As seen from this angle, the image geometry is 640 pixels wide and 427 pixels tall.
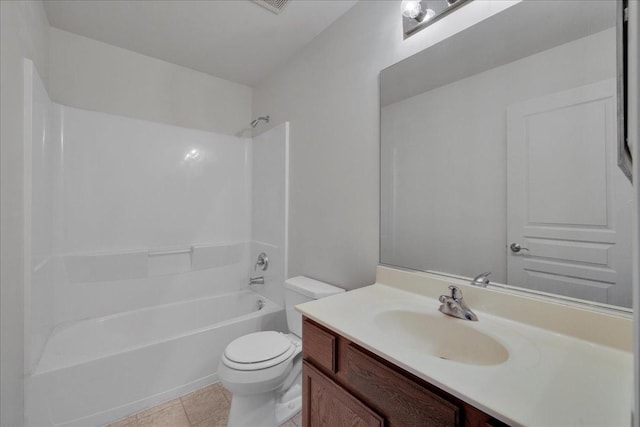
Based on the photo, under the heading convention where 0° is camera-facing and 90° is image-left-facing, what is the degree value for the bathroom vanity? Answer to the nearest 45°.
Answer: approximately 45°

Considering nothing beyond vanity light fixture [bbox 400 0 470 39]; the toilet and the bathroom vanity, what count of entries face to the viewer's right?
0

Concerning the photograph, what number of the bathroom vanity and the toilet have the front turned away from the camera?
0

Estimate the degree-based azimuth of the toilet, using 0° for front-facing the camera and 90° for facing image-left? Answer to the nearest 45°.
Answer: approximately 45°

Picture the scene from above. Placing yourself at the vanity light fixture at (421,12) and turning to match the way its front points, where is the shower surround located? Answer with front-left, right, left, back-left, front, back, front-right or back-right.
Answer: front-right

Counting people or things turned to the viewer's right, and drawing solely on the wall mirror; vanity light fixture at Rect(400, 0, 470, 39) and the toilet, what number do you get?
0

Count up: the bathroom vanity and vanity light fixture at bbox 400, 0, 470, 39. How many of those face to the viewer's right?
0

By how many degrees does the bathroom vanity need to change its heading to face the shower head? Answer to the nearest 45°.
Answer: approximately 90° to its right

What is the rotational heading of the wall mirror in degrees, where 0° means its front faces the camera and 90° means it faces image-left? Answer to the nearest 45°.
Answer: approximately 45°

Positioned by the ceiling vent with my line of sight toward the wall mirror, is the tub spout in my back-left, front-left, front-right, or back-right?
back-left

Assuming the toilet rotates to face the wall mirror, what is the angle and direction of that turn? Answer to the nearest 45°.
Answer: approximately 90° to its left

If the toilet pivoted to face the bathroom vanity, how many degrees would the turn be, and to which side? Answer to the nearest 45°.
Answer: approximately 90° to its left

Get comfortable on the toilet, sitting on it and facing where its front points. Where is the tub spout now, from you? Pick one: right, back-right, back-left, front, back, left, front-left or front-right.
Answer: back-right
